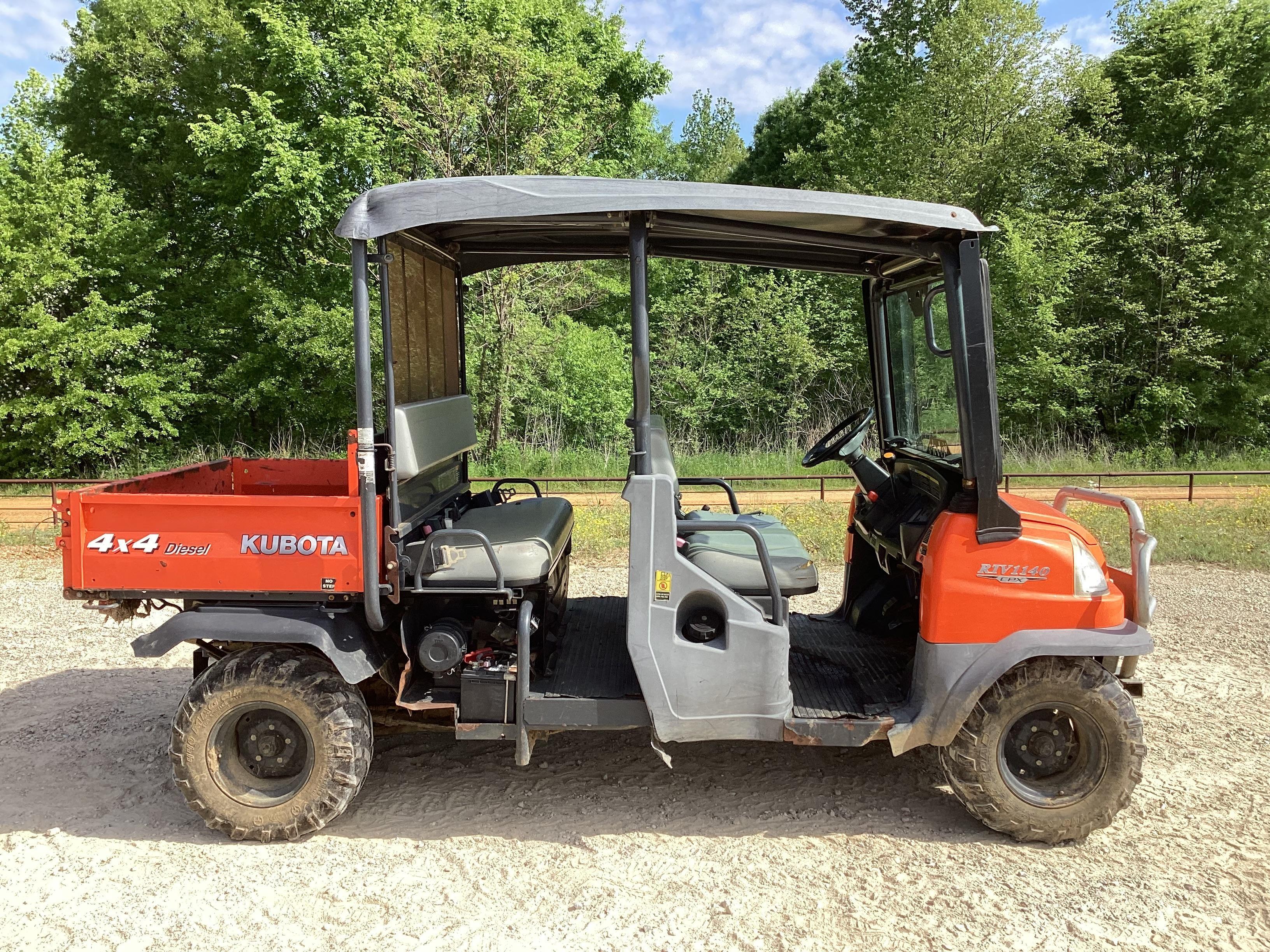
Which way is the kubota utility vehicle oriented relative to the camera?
to the viewer's right

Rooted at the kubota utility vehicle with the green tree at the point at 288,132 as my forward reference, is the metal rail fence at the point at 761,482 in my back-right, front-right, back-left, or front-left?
front-right

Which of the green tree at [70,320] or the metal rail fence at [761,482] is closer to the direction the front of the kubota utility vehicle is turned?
the metal rail fence

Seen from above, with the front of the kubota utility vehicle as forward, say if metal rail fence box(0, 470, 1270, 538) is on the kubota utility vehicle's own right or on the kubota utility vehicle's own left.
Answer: on the kubota utility vehicle's own left

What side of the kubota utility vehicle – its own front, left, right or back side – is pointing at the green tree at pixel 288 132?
left

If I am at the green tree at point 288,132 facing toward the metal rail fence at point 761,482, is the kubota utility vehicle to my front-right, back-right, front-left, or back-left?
front-right

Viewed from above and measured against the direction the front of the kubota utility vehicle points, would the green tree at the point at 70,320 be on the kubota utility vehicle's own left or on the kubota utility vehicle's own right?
on the kubota utility vehicle's own left
